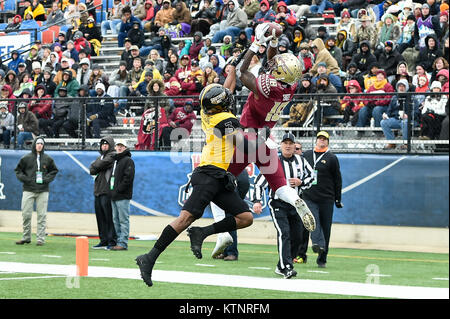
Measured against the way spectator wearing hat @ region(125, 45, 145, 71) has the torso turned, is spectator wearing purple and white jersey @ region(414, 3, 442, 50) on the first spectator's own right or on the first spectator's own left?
on the first spectator's own left

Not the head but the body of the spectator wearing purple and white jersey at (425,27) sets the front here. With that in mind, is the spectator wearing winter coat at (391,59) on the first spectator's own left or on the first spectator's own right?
on the first spectator's own right

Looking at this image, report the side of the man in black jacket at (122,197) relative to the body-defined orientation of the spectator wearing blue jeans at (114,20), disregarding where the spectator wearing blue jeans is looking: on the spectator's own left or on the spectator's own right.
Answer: on the spectator's own left

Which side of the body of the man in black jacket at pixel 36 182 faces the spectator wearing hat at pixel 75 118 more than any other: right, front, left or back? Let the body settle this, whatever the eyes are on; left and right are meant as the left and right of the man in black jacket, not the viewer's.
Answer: back

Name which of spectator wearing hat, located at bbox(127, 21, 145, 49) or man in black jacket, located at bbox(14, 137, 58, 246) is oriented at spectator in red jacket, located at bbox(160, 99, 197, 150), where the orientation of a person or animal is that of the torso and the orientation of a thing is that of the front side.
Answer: the spectator wearing hat

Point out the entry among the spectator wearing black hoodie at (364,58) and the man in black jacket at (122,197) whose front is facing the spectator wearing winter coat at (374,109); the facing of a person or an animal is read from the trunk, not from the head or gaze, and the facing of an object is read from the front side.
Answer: the spectator wearing black hoodie at (364,58)

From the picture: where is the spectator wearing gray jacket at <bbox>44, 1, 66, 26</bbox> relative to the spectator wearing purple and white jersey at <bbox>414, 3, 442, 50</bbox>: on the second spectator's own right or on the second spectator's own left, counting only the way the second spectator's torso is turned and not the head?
on the second spectator's own right

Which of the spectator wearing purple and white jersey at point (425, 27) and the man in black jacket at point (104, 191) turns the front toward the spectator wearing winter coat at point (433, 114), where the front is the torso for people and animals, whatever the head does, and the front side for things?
the spectator wearing purple and white jersey at point (425, 27)

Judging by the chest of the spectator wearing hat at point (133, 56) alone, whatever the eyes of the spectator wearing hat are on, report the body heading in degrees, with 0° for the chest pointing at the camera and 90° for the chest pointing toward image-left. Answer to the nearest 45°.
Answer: approximately 0°

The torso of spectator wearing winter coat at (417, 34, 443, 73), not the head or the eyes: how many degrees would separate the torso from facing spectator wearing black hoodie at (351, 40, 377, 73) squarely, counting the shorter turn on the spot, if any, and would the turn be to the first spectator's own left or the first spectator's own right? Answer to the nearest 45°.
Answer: approximately 90° to the first spectator's own right
